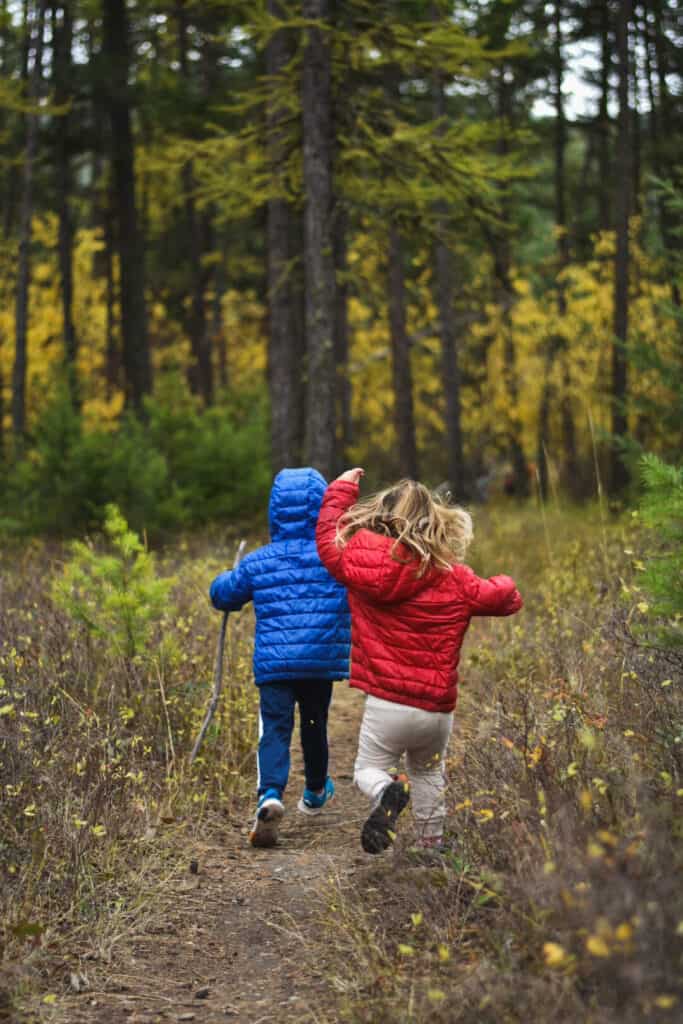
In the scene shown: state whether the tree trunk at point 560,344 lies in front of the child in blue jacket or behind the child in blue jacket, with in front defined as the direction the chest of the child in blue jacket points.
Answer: in front

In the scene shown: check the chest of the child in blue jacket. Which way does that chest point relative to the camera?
away from the camera

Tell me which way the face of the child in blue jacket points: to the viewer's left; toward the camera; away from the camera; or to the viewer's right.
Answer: away from the camera

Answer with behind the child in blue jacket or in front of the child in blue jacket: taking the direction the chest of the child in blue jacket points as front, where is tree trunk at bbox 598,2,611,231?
in front

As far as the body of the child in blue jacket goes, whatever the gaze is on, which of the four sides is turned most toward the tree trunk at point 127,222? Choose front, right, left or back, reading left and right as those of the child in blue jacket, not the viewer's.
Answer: front

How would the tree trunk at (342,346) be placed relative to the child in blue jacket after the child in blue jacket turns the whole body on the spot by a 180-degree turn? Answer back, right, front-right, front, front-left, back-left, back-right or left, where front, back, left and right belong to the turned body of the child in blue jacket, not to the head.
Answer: back

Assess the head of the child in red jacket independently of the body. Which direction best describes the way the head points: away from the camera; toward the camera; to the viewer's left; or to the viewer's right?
away from the camera

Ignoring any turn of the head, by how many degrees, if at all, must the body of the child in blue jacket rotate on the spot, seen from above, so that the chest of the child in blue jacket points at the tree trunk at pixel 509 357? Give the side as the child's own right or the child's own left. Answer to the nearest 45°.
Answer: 0° — they already face it

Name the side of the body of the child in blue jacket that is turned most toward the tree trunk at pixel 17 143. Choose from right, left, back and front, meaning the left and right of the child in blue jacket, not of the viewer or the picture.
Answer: front

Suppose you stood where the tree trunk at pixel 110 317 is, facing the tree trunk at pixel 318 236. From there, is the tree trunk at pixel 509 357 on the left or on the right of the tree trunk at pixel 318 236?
left

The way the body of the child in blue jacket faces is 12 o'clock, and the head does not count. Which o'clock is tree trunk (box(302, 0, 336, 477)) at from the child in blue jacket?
The tree trunk is roughly at 12 o'clock from the child in blue jacket.
